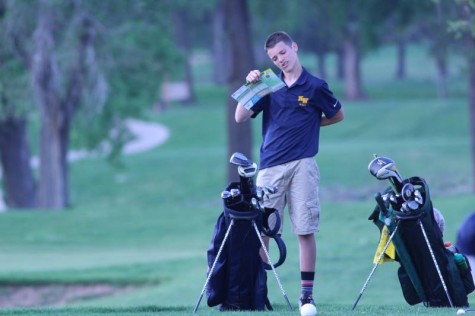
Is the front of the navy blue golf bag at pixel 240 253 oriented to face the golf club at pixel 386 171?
no

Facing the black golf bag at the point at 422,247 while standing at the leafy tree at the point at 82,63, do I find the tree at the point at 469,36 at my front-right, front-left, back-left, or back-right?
front-left

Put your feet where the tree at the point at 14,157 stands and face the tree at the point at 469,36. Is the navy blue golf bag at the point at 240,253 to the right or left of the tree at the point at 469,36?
right

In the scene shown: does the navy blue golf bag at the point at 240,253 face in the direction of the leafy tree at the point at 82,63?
no

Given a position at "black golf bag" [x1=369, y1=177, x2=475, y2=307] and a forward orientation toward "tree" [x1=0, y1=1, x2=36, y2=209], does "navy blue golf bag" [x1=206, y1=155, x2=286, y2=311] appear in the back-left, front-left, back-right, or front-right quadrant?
front-left

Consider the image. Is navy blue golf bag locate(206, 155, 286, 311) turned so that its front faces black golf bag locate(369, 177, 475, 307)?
no
